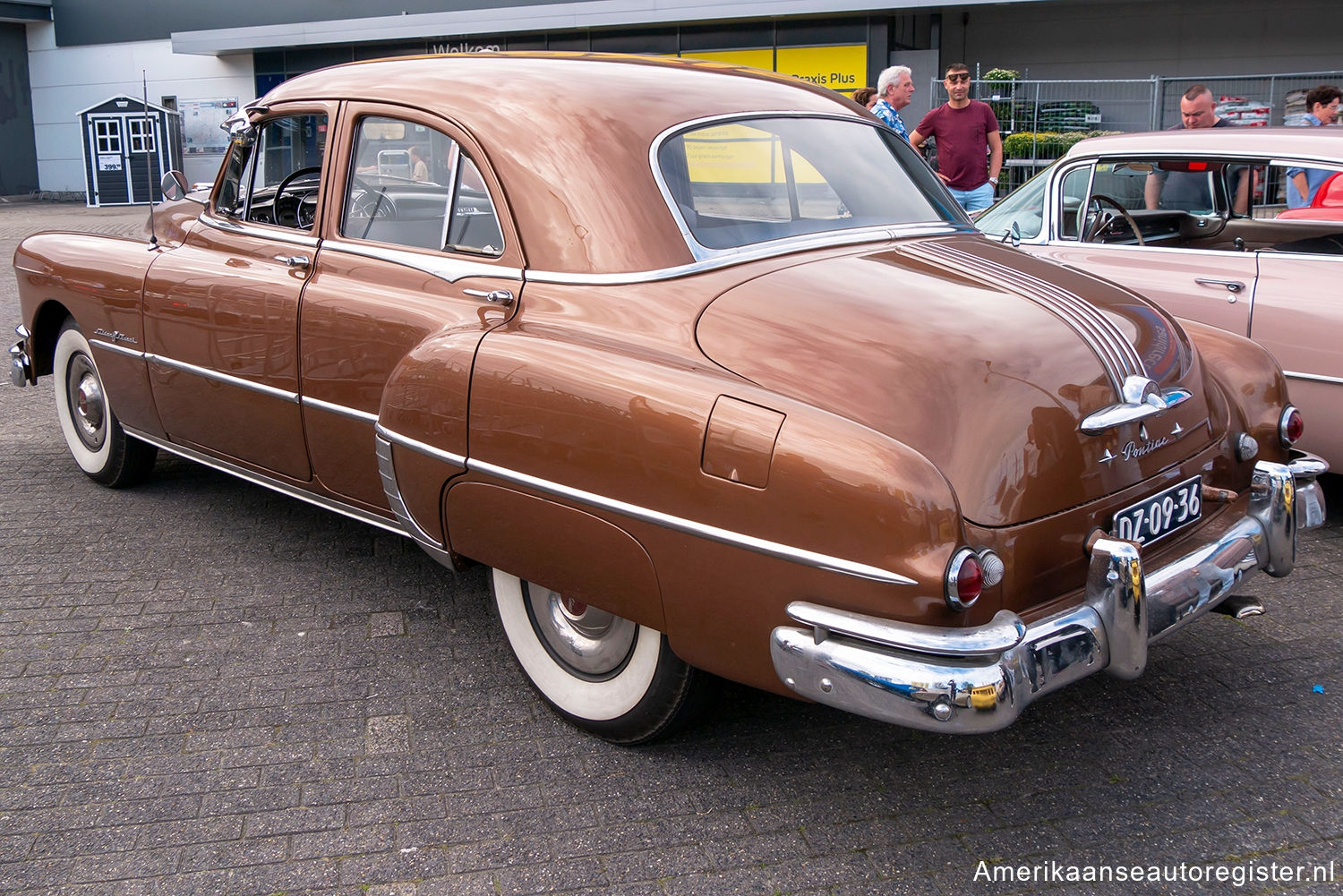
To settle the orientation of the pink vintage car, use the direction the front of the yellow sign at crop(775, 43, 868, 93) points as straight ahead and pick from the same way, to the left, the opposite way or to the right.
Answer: to the right

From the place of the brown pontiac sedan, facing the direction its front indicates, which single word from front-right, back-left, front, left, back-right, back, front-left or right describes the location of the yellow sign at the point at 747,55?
front-right

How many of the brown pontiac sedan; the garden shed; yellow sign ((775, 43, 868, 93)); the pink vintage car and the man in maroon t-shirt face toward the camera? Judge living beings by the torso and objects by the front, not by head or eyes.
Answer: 3

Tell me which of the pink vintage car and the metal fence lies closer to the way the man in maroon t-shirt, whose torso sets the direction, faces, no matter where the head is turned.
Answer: the pink vintage car

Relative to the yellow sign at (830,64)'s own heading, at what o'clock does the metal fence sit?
The metal fence is roughly at 11 o'clock from the yellow sign.

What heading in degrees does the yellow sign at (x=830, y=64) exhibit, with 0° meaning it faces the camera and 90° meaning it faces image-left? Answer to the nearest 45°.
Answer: approximately 0°

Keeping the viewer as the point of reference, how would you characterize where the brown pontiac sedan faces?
facing away from the viewer and to the left of the viewer

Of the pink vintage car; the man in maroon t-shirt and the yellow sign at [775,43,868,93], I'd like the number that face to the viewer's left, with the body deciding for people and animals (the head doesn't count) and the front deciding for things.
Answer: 1

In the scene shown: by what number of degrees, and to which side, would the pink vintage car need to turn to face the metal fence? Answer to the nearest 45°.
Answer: approximately 90° to its right

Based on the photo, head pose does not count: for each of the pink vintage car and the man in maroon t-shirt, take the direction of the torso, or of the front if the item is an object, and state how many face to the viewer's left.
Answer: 1

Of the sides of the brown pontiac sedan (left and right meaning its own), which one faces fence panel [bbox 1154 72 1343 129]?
right

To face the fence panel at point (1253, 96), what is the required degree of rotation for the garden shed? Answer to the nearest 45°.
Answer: approximately 45° to its left
